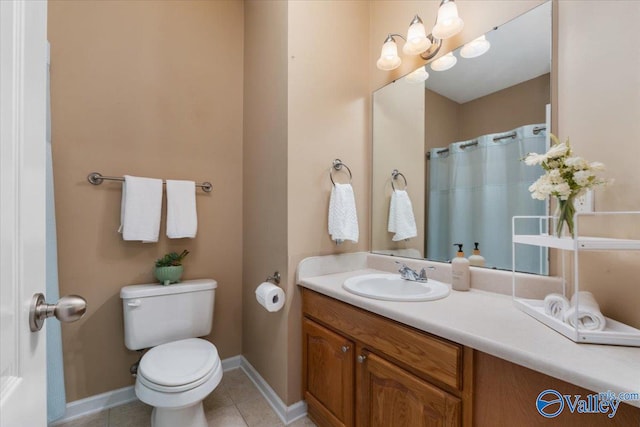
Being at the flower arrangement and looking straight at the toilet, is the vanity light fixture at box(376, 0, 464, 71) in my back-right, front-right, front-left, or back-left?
front-right

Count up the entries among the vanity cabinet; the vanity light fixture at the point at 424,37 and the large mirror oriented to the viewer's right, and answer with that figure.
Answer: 0

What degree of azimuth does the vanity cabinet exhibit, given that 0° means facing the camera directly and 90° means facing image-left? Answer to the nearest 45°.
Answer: approximately 45°

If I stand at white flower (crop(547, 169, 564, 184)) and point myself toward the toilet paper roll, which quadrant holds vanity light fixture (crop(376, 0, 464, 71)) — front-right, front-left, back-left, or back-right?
front-right

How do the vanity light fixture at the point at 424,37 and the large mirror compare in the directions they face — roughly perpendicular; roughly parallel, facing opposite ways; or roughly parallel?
roughly parallel

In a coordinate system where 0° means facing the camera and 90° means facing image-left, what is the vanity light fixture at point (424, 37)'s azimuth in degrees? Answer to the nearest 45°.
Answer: approximately 45°
